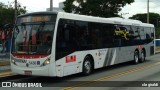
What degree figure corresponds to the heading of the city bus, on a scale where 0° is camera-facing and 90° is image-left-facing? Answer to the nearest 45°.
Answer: approximately 45°

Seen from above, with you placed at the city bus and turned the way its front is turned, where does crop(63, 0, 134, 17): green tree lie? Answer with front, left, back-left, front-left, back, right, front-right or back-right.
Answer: back-right

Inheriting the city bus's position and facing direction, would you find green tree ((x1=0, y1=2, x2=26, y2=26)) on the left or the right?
on its right
